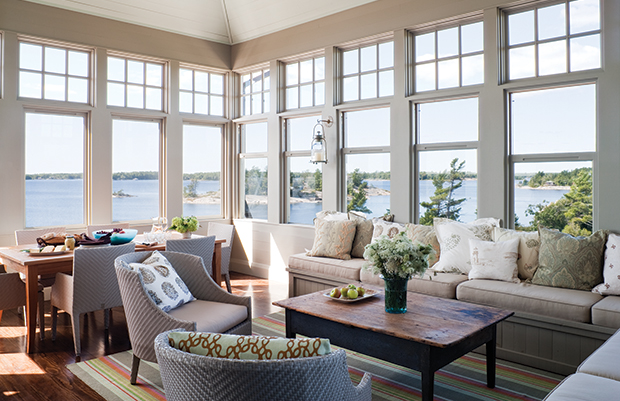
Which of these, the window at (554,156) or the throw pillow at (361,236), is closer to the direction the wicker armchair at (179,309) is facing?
the window

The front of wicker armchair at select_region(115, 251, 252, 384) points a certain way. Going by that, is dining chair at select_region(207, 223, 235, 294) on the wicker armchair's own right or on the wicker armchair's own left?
on the wicker armchair's own left

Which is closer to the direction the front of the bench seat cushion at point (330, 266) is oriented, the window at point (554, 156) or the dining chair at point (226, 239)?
the dining chair

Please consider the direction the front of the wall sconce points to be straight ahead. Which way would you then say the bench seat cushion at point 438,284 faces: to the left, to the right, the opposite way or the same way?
the same way

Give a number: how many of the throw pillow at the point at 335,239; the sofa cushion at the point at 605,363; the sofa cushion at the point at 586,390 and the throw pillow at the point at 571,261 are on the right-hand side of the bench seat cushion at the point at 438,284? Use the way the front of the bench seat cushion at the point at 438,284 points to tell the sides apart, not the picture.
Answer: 1

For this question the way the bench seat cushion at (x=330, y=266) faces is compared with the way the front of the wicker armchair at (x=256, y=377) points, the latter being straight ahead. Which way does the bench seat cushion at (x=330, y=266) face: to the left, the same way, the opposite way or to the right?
the opposite way

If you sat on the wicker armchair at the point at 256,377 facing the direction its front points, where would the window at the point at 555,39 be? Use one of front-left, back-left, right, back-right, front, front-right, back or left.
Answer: front

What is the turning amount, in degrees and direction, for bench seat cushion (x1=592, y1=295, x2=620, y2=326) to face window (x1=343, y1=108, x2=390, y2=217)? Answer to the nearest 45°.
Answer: approximately 90° to its right

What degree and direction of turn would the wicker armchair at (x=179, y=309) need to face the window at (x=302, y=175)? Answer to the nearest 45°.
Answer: approximately 90° to its left

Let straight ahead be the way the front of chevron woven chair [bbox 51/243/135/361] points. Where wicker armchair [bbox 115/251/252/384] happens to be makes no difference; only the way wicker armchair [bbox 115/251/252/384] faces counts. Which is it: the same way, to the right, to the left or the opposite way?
the opposite way

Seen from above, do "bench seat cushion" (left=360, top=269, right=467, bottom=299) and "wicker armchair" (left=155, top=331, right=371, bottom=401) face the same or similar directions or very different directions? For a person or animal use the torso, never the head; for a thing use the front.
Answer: very different directions

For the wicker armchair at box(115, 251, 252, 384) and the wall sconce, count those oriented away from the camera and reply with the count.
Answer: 0

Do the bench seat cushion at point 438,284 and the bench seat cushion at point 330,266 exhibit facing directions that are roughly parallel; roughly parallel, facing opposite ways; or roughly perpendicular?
roughly parallel

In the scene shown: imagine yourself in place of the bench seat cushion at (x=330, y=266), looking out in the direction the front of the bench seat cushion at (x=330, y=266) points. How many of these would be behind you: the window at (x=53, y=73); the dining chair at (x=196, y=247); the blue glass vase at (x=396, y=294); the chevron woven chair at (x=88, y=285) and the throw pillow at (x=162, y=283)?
0

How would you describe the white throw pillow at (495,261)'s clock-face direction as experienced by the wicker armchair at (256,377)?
The white throw pillow is roughly at 12 o'clock from the wicker armchair.

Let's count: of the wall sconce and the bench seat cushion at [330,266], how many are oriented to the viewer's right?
0

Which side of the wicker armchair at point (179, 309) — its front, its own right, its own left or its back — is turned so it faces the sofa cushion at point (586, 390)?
front

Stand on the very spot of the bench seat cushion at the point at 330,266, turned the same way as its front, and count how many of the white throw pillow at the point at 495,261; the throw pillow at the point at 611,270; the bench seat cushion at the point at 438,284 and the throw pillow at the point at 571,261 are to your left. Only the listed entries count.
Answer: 4

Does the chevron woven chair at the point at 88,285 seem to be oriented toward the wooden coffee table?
no

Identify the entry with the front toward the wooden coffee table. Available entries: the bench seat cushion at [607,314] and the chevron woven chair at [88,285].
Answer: the bench seat cushion

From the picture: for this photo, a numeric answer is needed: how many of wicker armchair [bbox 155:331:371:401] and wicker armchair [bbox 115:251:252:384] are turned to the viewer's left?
0

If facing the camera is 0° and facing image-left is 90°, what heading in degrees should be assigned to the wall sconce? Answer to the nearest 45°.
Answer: approximately 45°
